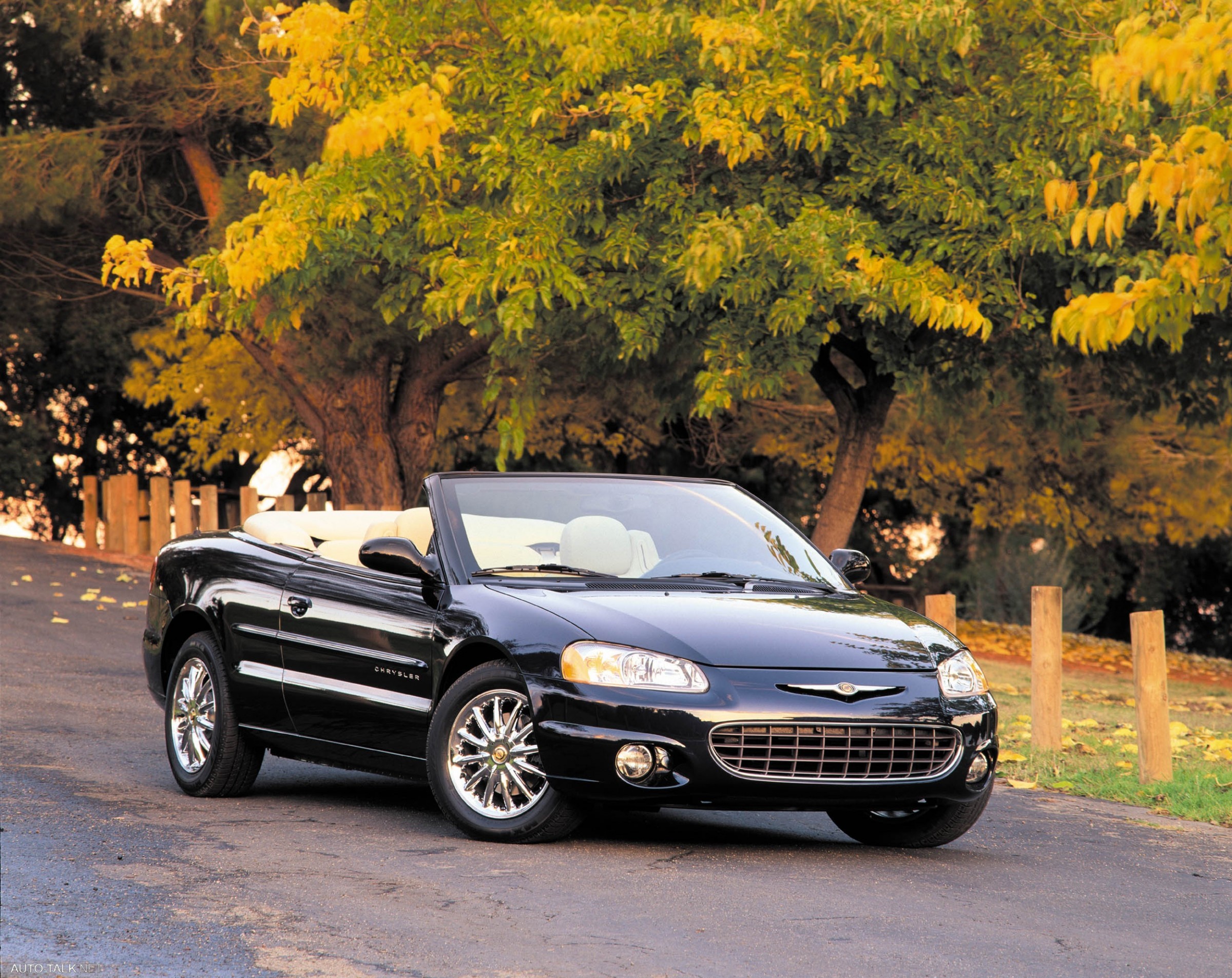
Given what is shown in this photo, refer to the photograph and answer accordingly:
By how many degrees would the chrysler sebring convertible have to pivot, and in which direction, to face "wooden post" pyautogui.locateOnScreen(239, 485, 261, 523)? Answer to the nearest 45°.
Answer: approximately 135° to its left

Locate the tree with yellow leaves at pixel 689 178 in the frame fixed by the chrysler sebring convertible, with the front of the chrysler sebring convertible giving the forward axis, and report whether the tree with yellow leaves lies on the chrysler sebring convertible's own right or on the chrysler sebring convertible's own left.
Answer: on the chrysler sebring convertible's own left

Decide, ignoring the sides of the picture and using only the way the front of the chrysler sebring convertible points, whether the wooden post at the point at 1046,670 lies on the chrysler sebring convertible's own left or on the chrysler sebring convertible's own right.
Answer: on the chrysler sebring convertible's own left

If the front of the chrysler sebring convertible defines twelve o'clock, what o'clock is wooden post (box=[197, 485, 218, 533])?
The wooden post is roughly at 7 o'clock from the chrysler sebring convertible.

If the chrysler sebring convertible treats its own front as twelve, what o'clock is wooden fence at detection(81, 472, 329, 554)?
The wooden fence is roughly at 7 o'clock from the chrysler sebring convertible.

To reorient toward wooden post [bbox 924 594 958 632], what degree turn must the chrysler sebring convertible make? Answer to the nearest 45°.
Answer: approximately 90° to its left

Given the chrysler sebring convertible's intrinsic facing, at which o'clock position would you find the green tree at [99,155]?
The green tree is roughly at 7 o'clock from the chrysler sebring convertible.

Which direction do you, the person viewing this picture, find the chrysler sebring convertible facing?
facing the viewer and to the right of the viewer

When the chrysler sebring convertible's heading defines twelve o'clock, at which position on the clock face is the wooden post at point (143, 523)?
The wooden post is roughly at 7 o'clock from the chrysler sebring convertible.

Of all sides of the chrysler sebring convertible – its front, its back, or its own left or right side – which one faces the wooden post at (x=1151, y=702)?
left

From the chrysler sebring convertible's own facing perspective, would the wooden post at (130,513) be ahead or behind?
behind
